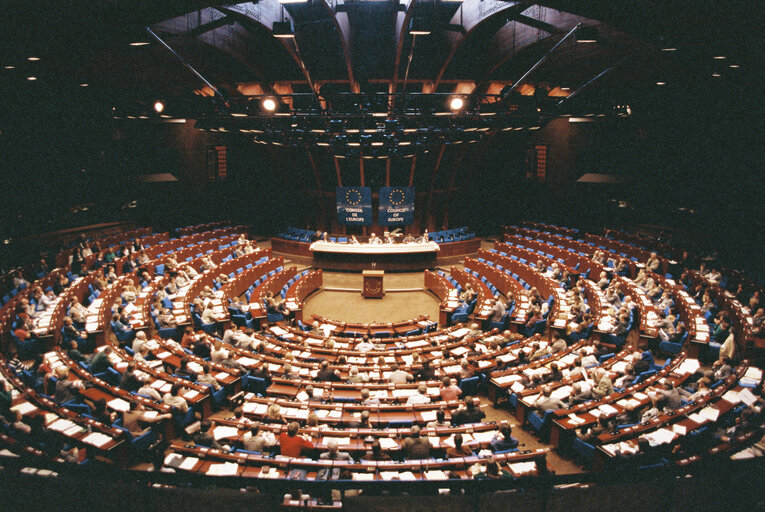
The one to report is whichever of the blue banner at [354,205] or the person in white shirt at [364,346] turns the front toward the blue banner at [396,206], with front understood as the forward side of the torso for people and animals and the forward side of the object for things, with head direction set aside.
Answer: the person in white shirt

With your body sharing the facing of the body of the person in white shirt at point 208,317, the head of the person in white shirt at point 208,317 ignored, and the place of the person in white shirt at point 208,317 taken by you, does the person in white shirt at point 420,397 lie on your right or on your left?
on your right

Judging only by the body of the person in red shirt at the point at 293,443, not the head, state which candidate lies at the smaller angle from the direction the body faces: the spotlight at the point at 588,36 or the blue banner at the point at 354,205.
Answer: the blue banner

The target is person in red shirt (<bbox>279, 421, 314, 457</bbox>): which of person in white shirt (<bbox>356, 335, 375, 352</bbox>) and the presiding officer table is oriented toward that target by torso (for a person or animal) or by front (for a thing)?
the presiding officer table

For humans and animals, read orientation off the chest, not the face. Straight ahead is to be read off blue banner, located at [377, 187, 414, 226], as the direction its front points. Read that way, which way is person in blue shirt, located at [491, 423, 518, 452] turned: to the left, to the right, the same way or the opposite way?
the opposite way

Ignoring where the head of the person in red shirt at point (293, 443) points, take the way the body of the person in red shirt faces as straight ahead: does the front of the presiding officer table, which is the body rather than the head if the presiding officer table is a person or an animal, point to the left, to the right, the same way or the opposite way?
the opposite way

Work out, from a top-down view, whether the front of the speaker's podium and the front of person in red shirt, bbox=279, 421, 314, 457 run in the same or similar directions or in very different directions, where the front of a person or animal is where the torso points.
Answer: very different directions

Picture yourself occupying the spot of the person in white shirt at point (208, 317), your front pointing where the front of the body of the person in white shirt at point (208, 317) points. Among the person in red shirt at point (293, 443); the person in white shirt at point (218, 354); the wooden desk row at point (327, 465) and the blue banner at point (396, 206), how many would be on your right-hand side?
3

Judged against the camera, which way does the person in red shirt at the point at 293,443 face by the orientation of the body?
away from the camera

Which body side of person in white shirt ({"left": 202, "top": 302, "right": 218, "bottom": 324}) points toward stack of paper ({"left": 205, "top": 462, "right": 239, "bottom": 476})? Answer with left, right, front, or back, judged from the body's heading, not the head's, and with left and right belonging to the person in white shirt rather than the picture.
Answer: right

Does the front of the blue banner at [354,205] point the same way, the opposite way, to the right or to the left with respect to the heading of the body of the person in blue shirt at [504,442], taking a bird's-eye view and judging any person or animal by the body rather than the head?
the opposite way

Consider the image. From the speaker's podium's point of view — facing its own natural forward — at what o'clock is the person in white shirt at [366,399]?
The person in white shirt is roughly at 12 o'clock from the speaker's podium.

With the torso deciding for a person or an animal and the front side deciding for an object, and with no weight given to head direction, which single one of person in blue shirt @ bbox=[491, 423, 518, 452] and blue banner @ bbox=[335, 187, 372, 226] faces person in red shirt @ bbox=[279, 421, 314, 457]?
the blue banner

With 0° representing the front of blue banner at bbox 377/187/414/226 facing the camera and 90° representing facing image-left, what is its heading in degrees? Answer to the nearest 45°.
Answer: approximately 0°
